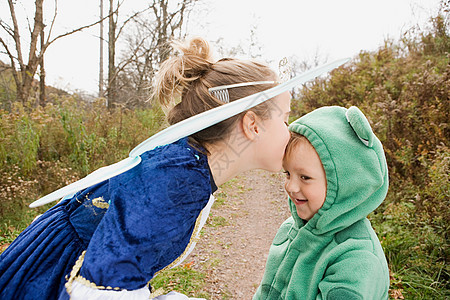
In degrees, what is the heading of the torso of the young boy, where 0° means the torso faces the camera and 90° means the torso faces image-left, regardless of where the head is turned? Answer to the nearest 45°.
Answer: approximately 45°
